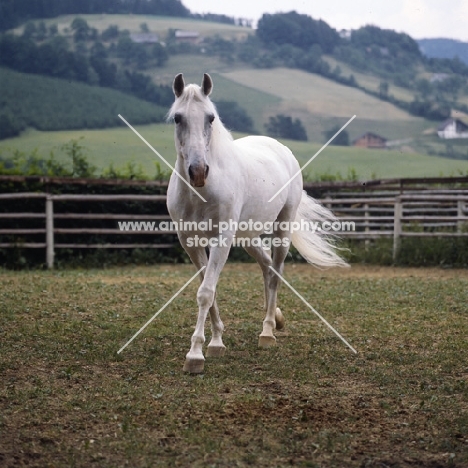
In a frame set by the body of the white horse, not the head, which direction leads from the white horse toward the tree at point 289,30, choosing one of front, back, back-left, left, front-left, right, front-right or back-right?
back-right

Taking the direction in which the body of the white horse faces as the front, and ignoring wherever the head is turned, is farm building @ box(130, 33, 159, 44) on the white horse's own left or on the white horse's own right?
on the white horse's own right

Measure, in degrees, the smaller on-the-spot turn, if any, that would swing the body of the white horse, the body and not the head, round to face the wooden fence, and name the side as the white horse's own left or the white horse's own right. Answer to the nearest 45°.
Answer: approximately 135° to the white horse's own right

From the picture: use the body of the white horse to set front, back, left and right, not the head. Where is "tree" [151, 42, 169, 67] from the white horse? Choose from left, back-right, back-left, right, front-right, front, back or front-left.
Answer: back-right

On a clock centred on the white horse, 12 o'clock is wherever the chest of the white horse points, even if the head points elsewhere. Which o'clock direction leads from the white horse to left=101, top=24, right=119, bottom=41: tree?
The tree is roughly at 4 o'clock from the white horse.

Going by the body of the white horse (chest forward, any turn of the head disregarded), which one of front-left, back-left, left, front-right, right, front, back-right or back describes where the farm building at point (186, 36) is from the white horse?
back-right

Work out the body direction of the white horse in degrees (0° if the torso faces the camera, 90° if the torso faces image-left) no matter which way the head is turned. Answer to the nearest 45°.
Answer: approximately 45°

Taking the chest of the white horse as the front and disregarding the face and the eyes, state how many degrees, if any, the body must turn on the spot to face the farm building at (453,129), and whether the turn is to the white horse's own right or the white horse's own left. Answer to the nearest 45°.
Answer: approximately 135° to the white horse's own right

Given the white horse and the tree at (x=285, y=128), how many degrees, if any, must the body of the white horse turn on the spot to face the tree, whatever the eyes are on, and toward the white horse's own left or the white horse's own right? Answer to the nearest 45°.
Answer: approximately 135° to the white horse's own right

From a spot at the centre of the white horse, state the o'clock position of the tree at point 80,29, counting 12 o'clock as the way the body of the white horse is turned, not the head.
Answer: The tree is roughly at 4 o'clock from the white horse.

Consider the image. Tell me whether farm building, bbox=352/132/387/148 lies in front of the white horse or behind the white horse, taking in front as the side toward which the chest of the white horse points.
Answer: behind
